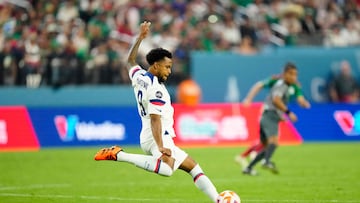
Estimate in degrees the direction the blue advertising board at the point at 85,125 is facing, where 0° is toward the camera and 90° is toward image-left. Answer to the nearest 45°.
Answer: approximately 0°

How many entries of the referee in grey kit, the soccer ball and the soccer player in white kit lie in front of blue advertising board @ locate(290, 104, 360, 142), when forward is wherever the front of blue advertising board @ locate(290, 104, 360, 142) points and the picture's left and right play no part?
3

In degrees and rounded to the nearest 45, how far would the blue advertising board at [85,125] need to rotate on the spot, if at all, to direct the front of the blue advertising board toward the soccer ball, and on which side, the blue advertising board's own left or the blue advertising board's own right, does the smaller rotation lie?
0° — it already faces it

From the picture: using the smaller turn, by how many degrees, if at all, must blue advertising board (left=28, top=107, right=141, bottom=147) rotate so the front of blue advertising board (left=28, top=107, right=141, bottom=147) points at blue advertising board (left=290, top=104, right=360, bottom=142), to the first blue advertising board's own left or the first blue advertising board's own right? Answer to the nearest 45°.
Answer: approximately 90° to the first blue advertising board's own left

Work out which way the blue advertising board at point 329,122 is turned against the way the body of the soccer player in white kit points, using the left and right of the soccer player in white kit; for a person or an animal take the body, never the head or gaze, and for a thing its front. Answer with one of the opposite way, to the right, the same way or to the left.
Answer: to the right

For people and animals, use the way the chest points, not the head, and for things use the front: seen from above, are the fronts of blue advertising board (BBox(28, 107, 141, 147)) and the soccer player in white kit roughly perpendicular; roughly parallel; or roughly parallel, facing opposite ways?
roughly perpendicular

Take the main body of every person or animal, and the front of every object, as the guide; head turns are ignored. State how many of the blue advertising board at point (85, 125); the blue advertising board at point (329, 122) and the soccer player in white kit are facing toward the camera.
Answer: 2

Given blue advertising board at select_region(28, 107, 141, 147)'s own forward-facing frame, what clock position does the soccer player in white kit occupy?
The soccer player in white kit is roughly at 12 o'clock from the blue advertising board.

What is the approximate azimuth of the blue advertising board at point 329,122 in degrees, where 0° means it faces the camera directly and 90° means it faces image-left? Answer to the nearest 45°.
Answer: approximately 0°
